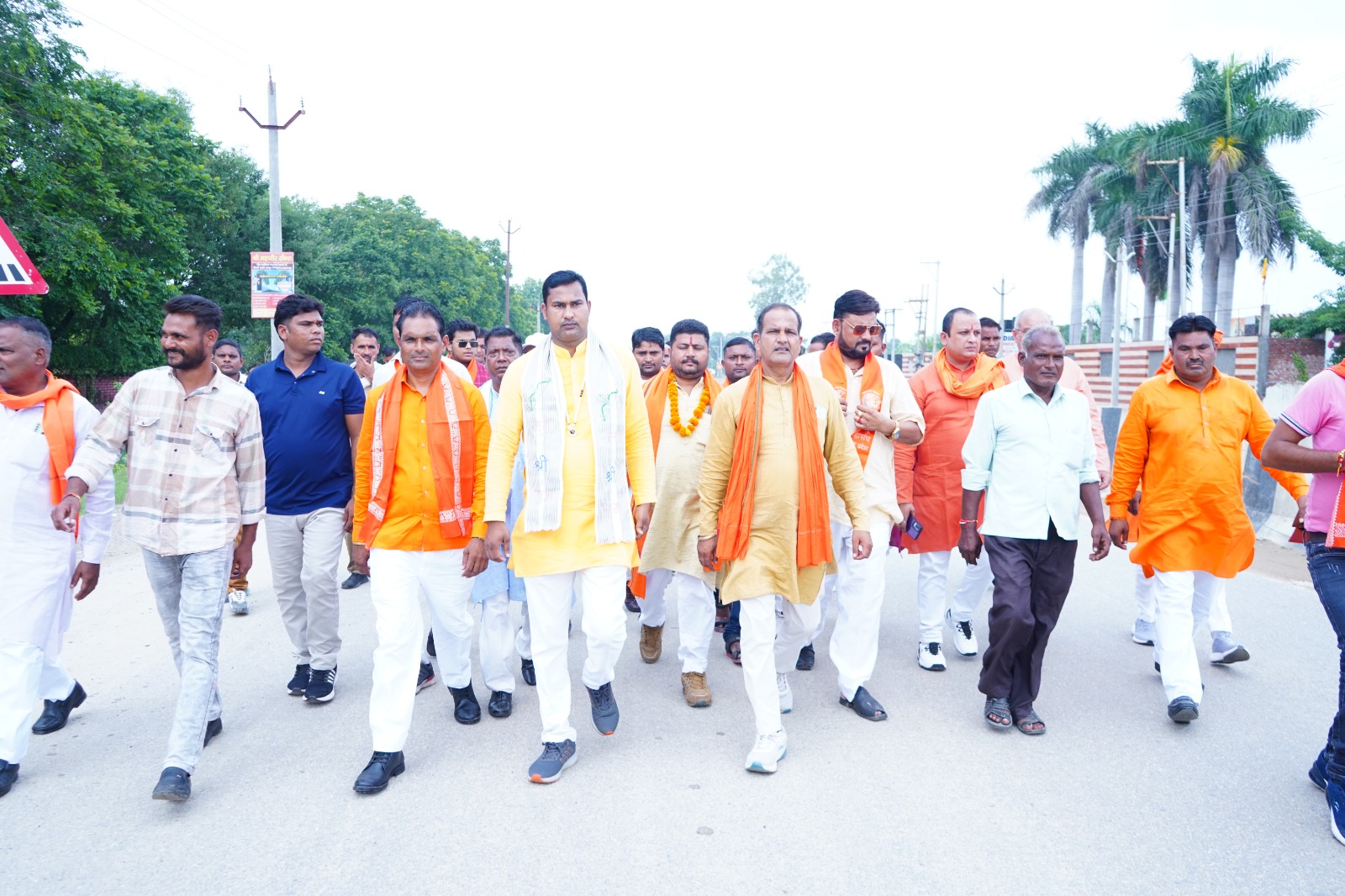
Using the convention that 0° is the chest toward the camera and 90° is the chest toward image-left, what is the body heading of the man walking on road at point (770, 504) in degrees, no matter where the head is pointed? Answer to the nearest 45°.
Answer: approximately 0°

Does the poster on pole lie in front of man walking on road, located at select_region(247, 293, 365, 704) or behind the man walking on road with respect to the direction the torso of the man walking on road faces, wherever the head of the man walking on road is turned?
behind

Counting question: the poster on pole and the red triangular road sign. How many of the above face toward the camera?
2

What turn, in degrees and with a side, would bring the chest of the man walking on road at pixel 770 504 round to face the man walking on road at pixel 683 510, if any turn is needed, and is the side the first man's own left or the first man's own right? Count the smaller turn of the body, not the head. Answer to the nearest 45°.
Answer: approximately 135° to the first man's own right

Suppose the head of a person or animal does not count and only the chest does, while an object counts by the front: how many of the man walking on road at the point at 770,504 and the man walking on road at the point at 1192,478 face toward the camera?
2

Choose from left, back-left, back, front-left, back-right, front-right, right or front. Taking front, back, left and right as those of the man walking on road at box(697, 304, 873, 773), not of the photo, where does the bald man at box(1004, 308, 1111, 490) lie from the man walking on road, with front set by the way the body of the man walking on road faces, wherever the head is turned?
back-left

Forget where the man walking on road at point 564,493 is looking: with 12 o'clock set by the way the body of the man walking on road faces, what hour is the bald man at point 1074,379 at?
The bald man is roughly at 8 o'clock from the man walking on road.

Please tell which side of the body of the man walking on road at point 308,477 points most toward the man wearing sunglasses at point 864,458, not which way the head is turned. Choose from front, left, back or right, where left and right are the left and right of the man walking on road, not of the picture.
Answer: left
